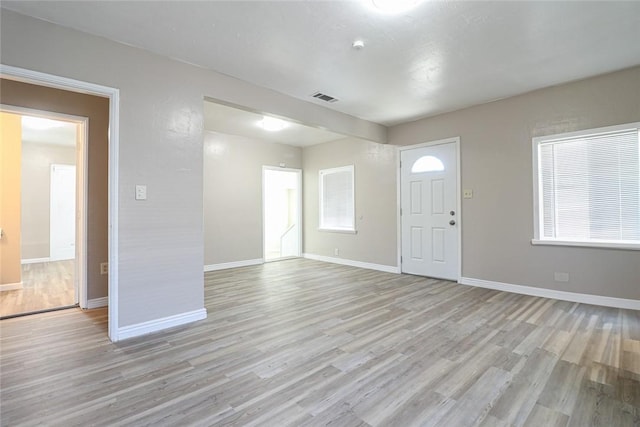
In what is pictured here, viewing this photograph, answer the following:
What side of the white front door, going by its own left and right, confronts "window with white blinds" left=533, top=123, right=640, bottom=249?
left

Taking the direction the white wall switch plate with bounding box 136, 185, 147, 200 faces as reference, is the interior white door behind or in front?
behind

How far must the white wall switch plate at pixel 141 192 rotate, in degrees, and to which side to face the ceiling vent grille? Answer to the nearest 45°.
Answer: approximately 90° to its left

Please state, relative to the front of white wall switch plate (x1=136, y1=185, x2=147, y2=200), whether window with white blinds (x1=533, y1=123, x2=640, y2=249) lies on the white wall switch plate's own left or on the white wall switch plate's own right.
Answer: on the white wall switch plate's own left

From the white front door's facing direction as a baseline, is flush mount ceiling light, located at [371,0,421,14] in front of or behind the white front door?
in front

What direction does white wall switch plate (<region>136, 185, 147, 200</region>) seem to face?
toward the camera

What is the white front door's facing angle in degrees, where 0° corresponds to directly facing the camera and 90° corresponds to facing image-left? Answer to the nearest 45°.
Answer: approximately 45°

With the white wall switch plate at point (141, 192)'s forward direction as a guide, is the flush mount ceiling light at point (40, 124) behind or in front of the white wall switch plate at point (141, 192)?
behind

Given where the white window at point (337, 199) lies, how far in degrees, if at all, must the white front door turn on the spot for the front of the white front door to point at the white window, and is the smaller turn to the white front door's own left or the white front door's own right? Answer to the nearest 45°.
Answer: approximately 90° to the white front door's own right

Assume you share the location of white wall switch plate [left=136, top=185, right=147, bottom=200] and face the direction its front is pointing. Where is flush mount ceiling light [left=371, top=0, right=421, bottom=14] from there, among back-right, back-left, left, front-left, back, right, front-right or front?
front-left

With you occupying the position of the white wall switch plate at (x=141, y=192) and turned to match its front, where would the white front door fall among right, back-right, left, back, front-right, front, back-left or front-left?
left
